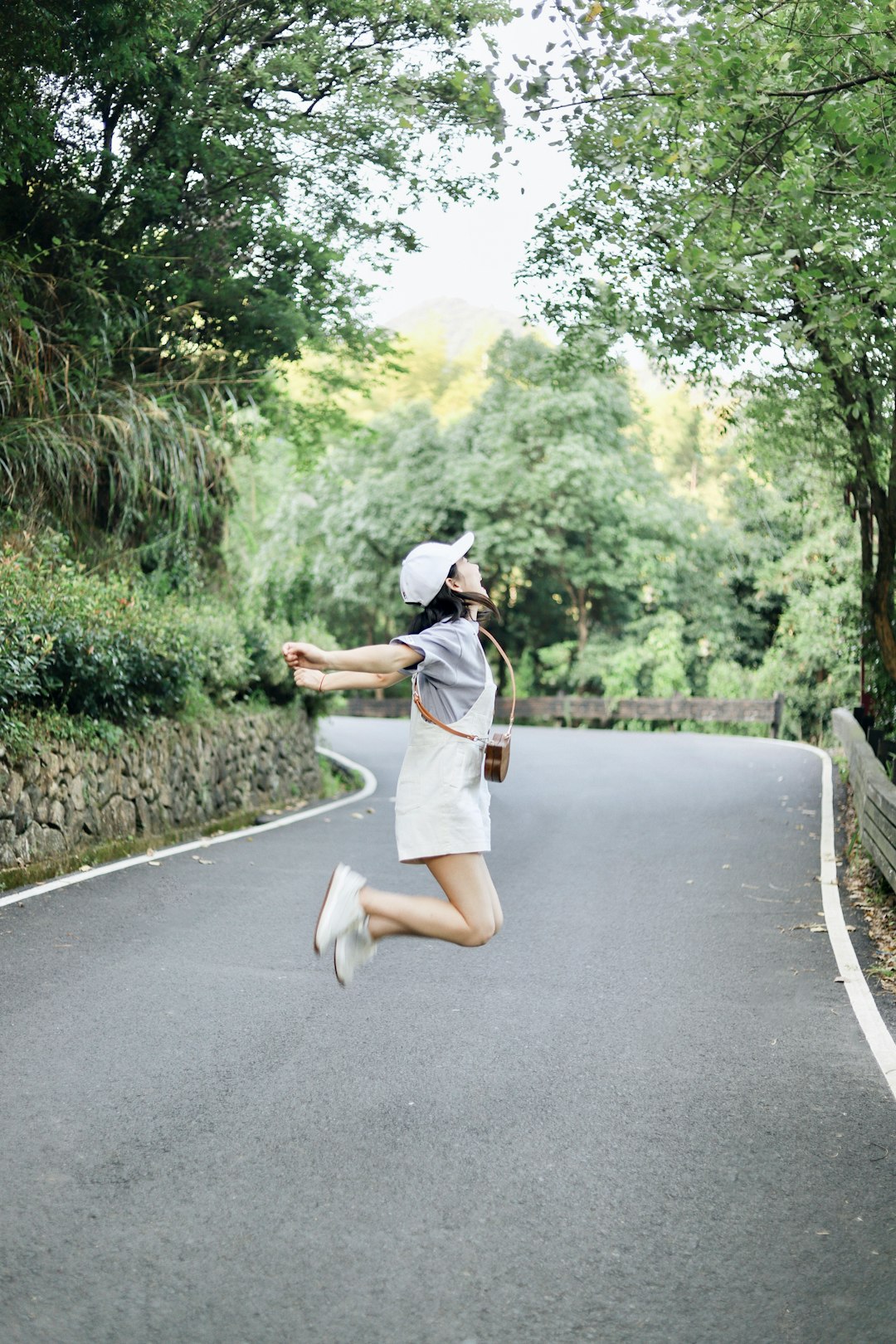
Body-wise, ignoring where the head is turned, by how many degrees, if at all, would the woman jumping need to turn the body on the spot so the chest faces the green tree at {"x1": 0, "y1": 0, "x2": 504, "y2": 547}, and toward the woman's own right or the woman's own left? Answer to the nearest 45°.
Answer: approximately 90° to the woman's own left

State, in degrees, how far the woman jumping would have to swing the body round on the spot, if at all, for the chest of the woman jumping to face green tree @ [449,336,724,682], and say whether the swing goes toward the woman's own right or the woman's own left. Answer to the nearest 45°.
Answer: approximately 90° to the woman's own left

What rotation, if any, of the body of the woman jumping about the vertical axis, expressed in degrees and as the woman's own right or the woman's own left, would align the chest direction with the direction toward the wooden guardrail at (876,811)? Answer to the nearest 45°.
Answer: approximately 45° to the woman's own left

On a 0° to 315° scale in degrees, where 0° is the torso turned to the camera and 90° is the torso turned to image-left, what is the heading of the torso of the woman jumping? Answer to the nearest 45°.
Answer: approximately 270°

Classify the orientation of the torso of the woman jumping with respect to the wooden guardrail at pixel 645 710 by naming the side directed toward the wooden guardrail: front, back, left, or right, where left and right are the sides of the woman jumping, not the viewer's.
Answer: left

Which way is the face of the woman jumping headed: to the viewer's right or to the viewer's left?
to the viewer's right
